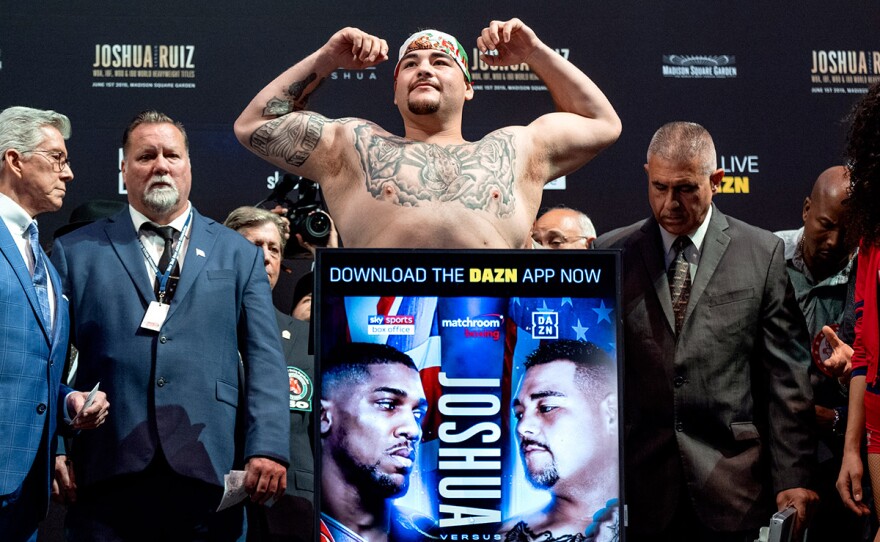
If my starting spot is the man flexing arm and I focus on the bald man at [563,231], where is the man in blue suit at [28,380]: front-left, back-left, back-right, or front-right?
back-left

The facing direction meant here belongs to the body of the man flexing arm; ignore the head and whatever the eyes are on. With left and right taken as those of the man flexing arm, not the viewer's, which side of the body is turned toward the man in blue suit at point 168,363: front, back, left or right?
right

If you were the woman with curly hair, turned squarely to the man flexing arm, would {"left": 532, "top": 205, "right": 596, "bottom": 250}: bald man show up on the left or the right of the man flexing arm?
right

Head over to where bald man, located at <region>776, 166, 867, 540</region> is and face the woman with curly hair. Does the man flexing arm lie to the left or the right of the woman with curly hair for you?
right

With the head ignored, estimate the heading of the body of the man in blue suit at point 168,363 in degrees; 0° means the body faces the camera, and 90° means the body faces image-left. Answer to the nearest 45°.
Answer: approximately 0°

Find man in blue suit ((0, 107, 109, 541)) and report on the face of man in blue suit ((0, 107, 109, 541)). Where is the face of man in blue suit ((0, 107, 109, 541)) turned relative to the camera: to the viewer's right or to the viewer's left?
to the viewer's right

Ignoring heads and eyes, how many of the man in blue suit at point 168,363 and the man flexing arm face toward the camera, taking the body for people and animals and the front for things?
2

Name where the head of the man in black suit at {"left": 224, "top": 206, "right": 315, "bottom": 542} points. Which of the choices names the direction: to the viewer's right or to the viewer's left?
to the viewer's right
